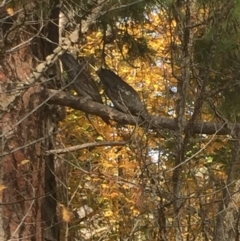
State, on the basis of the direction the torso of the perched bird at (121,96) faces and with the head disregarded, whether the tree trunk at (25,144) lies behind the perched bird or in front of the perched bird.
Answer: in front

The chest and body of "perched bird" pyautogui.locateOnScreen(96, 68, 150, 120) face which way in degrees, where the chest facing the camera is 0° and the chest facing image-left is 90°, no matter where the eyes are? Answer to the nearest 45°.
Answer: approximately 90°
